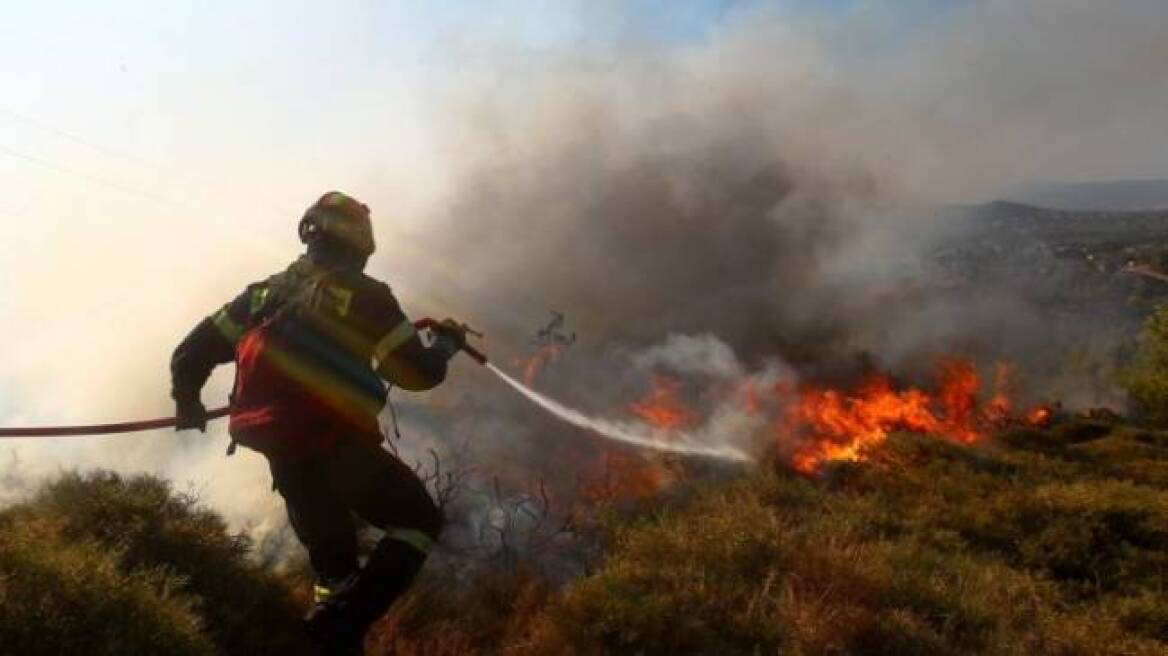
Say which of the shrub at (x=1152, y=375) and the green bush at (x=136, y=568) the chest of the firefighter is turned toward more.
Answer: the shrub

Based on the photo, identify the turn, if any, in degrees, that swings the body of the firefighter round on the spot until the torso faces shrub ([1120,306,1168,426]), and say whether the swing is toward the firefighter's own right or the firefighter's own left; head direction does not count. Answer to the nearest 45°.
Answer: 0° — they already face it

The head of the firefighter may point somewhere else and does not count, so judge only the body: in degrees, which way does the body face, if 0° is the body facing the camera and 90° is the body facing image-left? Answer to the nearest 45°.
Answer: approximately 225°

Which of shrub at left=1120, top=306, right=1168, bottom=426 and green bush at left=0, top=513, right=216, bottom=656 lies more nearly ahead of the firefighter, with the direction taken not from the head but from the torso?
the shrub

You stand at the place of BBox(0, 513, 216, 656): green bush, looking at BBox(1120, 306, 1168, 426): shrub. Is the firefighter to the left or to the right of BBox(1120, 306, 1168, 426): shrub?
right

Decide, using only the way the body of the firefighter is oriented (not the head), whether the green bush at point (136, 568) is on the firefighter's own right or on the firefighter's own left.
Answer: on the firefighter's own left
